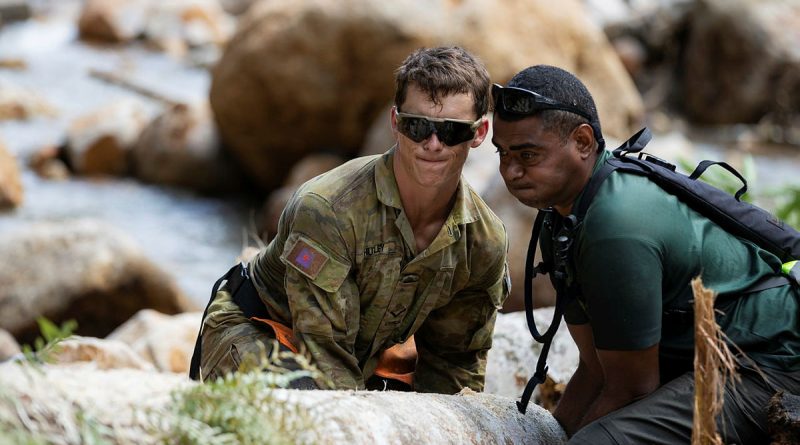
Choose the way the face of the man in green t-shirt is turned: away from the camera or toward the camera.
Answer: toward the camera

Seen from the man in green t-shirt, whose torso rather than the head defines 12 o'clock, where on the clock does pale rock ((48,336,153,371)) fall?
The pale rock is roughly at 1 o'clock from the man in green t-shirt.

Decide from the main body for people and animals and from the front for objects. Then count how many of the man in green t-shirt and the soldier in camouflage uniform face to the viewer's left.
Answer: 1

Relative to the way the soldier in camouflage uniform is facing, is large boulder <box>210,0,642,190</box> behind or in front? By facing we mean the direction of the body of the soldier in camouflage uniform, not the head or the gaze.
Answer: behind

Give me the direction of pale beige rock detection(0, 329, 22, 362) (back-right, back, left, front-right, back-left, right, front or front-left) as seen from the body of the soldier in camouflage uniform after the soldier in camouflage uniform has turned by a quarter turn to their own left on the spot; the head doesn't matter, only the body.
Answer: left

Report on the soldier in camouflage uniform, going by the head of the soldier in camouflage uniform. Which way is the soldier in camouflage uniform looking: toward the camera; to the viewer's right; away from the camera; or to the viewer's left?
toward the camera

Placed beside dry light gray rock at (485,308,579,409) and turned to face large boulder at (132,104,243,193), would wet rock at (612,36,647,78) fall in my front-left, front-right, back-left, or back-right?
front-right

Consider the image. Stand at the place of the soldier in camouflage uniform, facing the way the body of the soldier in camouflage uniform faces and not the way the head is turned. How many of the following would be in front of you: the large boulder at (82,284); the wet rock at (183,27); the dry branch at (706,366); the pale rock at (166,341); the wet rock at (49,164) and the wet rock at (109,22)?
1

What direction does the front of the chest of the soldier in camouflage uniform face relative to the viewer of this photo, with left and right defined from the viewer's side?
facing the viewer and to the right of the viewer

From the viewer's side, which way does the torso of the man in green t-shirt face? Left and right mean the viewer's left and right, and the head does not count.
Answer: facing to the left of the viewer

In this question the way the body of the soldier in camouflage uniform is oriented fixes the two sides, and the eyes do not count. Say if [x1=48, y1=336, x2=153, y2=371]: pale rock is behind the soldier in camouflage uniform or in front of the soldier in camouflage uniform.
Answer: behind

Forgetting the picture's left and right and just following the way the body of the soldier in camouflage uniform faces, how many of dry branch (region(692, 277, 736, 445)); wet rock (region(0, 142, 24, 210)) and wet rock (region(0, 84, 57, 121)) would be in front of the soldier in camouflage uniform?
1

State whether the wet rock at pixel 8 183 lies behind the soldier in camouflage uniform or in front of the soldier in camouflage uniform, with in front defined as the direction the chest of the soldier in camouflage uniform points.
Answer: behind
